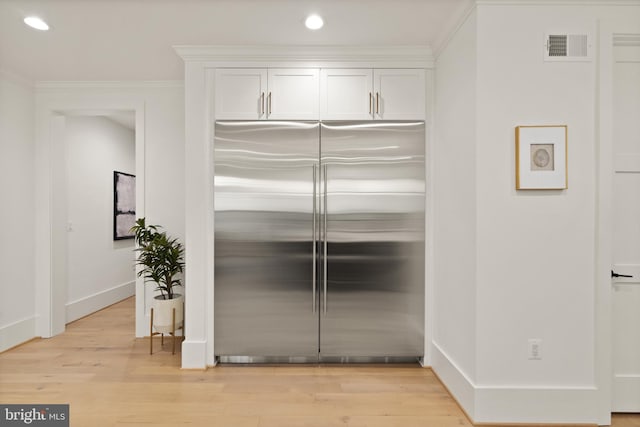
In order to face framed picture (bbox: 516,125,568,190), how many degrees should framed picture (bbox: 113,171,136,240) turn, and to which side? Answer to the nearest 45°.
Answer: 0° — it already faces it

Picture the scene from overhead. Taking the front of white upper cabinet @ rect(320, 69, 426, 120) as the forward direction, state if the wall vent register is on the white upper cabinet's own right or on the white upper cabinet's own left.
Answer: on the white upper cabinet's own left

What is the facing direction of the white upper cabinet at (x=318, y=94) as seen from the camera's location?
facing the viewer

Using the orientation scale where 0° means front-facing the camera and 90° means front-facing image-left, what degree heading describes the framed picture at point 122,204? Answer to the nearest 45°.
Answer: approximately 315°

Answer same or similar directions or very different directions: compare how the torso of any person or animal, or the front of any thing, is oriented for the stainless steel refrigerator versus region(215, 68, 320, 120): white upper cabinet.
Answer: same or similar directions

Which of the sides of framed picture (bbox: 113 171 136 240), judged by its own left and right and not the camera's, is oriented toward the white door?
front

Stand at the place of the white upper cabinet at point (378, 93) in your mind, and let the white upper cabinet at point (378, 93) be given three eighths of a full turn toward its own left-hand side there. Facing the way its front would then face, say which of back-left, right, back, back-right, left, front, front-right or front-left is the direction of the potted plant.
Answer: back-left

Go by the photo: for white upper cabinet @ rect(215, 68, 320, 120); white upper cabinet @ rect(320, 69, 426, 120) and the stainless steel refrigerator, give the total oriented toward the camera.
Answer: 3

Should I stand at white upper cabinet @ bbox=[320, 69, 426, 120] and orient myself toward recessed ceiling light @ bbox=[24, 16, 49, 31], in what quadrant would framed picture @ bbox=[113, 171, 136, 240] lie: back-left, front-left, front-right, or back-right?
front-right

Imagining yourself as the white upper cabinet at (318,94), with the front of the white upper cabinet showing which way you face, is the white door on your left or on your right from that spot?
on your left

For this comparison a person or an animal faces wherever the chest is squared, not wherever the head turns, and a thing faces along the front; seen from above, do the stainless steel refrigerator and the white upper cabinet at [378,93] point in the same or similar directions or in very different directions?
same or similar directions

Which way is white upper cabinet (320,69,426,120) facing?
toward the camera

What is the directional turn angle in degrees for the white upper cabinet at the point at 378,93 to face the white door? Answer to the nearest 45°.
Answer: approximately 90° to its left

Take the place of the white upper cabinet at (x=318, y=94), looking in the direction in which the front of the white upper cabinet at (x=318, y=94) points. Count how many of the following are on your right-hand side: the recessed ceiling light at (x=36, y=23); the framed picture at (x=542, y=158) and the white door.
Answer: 1
